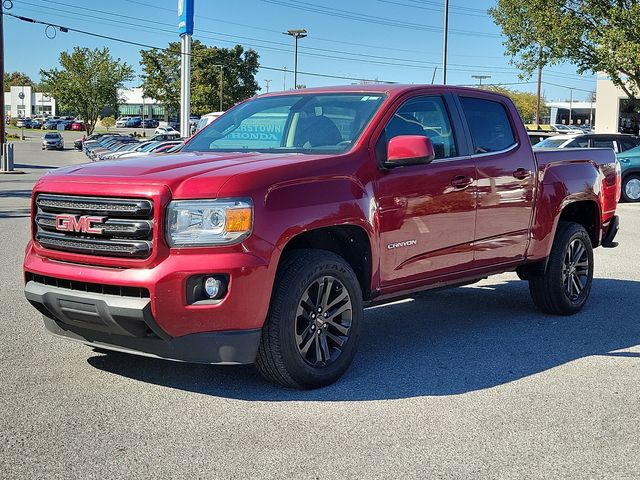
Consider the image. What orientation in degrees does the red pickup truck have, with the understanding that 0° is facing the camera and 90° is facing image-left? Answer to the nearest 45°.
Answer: approximately 45°

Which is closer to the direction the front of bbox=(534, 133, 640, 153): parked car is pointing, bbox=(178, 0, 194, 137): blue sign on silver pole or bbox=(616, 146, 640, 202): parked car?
the blue sign on silver pole

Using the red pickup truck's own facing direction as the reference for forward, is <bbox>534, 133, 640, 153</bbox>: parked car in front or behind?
behind

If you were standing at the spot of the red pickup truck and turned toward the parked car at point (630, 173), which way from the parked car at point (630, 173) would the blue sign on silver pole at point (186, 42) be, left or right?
left

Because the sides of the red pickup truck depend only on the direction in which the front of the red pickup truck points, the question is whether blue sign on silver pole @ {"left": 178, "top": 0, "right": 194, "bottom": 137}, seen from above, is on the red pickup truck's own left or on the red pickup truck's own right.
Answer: on the red pickup truck's own right

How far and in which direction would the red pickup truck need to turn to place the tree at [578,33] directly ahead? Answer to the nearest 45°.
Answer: approximately 135° to its right

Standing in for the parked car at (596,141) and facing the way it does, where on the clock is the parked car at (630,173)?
the parked car at (630,173) is roughly at 8 o'clock from the parked car at (596,141).

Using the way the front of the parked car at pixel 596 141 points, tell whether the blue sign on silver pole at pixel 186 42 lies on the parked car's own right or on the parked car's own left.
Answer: on the parked car's own right

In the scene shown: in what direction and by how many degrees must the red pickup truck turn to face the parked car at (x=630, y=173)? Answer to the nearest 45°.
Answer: approximately 180°

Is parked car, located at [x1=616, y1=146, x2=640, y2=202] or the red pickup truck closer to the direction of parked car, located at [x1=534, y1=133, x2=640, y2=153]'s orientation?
the red pickup truck

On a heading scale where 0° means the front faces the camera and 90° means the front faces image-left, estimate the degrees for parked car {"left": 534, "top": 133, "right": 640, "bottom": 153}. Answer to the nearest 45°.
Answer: approximately 45°
